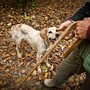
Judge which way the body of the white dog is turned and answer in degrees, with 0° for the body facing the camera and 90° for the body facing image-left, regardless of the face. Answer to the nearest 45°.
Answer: approximately 315°
